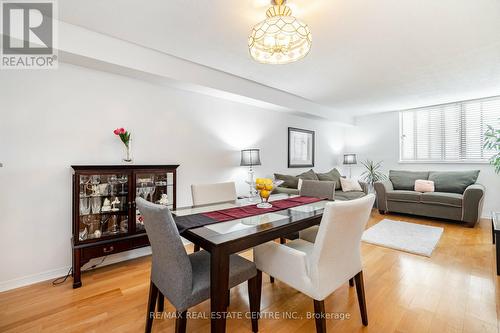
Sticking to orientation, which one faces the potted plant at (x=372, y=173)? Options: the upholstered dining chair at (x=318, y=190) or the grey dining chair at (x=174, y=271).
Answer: the grey dining chair

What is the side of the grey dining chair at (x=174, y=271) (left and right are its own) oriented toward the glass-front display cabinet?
left

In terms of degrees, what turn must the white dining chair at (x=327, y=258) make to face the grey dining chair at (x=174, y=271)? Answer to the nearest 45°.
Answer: approximately 45° to its left

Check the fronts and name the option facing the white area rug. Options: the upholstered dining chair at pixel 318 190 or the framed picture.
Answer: the framed picture

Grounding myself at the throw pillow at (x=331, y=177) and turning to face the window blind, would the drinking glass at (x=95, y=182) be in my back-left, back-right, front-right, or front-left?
back-right

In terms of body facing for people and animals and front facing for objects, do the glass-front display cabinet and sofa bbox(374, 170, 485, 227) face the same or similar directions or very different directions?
very different directions

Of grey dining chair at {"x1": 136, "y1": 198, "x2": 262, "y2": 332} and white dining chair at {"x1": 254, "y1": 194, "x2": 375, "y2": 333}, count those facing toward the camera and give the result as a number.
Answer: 0

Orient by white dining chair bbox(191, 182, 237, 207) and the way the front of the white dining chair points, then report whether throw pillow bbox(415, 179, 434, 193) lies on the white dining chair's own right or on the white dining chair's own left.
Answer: on the white dining chair's own left

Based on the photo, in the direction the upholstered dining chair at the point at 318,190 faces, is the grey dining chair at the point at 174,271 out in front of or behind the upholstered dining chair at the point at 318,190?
in front

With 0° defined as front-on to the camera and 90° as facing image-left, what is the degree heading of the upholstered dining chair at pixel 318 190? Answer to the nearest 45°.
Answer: approximately 45°

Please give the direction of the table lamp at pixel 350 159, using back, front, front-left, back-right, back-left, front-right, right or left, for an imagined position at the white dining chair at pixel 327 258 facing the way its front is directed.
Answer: front-right

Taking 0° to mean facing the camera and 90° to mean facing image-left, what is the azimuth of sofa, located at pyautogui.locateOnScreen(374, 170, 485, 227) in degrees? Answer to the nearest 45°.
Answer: approximately 45°

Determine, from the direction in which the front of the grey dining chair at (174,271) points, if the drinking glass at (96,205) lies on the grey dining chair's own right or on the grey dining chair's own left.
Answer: on the grey dining chair's own left

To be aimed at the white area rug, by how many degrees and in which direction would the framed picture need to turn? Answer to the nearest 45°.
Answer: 0° — it already faces it

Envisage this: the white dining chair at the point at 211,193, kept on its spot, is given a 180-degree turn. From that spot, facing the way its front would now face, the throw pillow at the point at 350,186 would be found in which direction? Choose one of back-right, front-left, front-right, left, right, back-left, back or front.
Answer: right

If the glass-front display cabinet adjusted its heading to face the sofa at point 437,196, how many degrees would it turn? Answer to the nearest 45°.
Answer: approximately 45° to its left
